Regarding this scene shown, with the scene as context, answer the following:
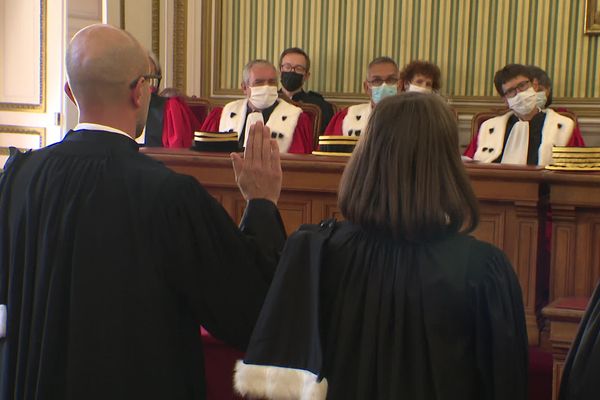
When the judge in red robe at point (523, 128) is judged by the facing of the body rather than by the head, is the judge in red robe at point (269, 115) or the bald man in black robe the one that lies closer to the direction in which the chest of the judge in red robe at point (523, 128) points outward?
the bald man in black robe

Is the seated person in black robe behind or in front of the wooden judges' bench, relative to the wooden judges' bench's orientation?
behind

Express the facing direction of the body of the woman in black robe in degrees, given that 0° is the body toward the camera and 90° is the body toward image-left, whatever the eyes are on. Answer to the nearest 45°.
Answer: approximately 180°

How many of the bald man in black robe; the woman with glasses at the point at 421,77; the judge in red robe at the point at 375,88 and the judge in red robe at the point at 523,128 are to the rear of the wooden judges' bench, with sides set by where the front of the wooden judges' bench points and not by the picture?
3

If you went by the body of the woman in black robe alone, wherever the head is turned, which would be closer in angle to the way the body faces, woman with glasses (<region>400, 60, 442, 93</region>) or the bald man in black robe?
the woman with glasses

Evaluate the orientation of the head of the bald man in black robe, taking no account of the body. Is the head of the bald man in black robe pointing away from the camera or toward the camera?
away from the camera

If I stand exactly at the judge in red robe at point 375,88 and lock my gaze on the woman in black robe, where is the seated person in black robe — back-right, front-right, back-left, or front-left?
back-right

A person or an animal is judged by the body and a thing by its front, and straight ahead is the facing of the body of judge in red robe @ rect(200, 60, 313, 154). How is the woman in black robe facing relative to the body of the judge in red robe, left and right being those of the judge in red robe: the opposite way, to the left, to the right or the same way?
the opposite way

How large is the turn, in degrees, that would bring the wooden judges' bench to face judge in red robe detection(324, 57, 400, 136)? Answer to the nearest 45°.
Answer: approximately 180°

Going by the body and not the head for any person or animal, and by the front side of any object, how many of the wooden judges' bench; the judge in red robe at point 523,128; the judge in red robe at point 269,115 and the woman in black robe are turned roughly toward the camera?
3

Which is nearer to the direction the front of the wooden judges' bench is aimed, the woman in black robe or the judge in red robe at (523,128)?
the woman in black robe

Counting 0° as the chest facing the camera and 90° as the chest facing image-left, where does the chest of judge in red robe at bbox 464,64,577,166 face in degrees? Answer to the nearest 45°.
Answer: approximately 0°

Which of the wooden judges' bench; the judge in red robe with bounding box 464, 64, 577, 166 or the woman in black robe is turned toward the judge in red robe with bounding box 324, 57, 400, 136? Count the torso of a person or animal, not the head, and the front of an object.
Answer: the woman in black robe
